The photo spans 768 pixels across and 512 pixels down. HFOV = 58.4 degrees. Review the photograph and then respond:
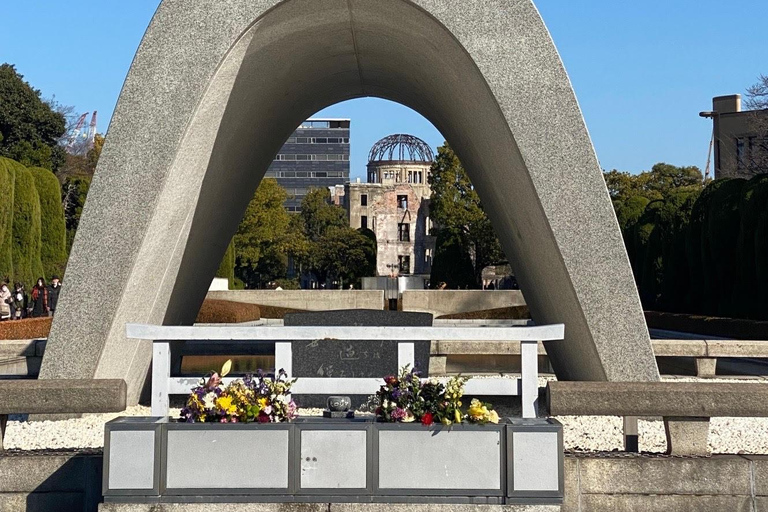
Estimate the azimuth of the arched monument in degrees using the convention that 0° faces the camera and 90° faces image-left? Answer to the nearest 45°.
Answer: approximately 0°

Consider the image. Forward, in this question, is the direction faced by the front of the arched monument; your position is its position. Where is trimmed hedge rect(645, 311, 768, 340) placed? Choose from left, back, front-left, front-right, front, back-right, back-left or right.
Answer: back-left

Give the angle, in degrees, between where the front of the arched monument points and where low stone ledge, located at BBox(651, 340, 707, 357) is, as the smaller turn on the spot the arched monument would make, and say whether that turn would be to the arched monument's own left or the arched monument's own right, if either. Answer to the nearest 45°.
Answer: approximately 135° to the arched monument's own left

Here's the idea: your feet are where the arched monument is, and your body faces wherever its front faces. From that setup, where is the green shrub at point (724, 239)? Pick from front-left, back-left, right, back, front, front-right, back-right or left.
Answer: back-left

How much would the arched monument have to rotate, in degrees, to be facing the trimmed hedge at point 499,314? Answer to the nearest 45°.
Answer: approximately 180°

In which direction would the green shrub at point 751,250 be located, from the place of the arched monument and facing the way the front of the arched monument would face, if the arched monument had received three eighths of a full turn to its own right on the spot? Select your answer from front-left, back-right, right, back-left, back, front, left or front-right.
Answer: right

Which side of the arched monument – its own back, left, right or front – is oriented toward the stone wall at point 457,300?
back

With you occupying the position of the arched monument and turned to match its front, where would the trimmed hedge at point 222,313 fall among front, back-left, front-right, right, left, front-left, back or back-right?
back

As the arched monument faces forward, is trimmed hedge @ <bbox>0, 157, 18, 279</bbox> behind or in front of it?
behind
